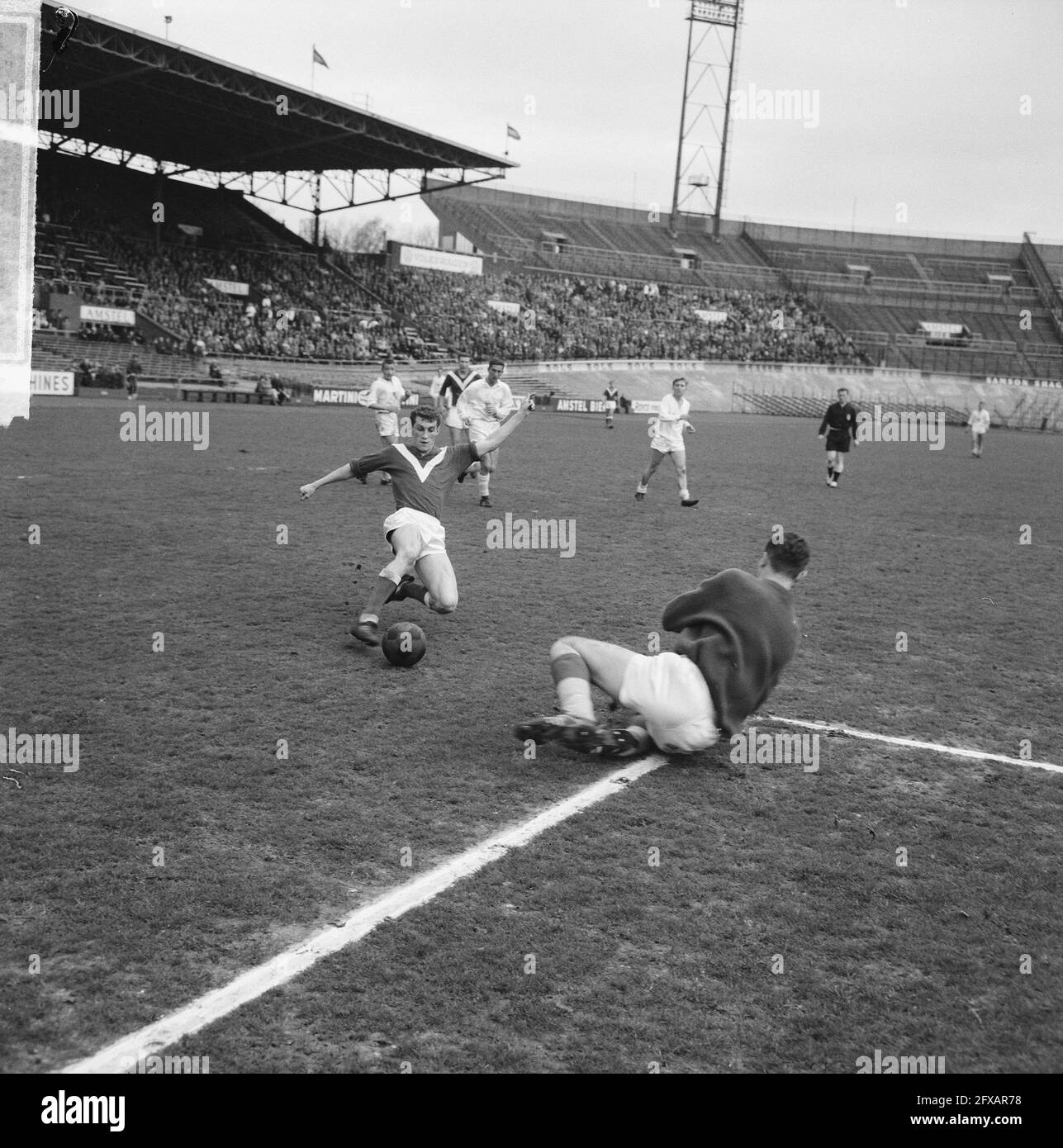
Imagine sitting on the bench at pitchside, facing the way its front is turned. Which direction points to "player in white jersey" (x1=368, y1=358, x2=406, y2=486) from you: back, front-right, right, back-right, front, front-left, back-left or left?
front

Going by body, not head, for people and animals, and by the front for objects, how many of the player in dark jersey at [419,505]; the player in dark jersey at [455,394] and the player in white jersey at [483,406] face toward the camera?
3

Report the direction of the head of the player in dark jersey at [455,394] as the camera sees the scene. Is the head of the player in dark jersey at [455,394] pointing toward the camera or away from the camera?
toward the camera

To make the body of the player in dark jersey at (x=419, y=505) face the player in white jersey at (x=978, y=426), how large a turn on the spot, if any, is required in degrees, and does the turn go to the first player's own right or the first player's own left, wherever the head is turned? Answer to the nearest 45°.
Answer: approximately 135° to the first player's own left

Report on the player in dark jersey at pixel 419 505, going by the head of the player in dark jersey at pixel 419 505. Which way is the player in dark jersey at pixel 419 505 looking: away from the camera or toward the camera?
toward the camera

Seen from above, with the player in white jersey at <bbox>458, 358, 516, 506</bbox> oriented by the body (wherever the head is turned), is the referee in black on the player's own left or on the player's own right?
on the player's own left

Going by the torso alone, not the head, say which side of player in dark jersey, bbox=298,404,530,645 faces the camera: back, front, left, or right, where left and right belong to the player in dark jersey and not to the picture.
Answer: front

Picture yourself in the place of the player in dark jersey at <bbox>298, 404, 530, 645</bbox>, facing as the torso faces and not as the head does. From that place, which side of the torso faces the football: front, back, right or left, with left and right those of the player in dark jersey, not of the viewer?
front

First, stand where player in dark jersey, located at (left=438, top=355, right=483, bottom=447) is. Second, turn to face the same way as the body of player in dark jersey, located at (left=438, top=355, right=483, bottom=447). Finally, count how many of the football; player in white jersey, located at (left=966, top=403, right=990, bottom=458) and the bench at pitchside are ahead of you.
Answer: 1

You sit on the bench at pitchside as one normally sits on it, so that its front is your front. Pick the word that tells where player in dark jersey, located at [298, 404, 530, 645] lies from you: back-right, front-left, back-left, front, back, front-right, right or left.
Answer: front

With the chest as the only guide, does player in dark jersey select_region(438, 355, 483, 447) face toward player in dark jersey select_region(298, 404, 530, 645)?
yes

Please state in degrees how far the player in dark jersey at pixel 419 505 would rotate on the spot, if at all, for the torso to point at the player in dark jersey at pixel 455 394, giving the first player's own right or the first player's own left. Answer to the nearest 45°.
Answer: approximately 180°

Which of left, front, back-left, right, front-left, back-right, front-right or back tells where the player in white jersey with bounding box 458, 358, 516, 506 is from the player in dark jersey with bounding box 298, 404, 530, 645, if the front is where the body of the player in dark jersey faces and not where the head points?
back

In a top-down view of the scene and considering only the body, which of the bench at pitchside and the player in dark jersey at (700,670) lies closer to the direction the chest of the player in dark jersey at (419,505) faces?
the player in dark jersey

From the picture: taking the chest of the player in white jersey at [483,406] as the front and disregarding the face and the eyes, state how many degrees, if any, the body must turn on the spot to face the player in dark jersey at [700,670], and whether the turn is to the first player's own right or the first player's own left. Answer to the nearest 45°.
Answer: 0° — they already face them
